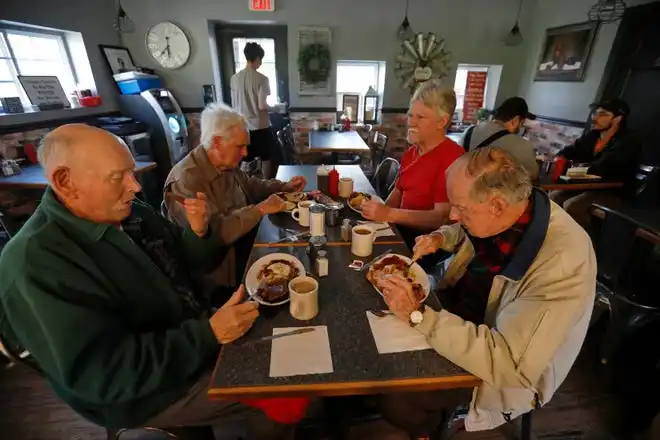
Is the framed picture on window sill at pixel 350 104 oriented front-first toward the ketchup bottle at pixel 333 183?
yes

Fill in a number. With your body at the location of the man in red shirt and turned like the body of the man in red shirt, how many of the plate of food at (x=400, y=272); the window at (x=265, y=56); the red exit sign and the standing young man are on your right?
3

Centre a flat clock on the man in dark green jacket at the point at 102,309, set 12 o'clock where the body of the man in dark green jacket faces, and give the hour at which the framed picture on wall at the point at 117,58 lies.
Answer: The framed picture on wall is roughly at 9 o'clock from the man in dark green jacket.

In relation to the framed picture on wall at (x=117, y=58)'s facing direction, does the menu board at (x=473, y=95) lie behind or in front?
in front

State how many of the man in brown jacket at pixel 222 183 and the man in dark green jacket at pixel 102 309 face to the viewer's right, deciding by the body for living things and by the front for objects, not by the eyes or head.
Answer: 2

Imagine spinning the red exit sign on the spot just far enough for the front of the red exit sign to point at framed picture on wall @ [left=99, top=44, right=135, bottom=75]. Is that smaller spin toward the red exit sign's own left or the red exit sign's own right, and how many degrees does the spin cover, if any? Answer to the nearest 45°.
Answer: approximately 90° to the red exit sign's own right

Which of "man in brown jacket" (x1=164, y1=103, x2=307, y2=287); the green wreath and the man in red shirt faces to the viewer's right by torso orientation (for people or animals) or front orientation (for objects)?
the man in brown jacket

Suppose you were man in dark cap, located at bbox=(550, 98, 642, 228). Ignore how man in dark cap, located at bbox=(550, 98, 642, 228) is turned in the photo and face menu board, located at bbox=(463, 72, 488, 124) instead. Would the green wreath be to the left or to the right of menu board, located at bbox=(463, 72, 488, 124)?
left

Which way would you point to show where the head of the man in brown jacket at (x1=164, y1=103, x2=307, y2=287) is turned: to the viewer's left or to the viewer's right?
to the viewer's right

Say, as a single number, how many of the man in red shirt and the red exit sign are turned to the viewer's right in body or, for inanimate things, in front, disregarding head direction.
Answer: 0

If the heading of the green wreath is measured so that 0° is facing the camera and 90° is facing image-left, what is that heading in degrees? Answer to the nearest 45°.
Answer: approximately 0°

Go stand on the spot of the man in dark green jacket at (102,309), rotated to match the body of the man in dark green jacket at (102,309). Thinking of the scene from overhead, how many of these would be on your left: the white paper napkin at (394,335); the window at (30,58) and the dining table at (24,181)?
2

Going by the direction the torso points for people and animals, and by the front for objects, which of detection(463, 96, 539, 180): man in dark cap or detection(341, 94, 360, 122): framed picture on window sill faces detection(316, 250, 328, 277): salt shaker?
the framed picture on window sill

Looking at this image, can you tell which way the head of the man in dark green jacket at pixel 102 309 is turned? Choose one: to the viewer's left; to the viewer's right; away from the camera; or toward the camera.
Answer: to the viewer's right

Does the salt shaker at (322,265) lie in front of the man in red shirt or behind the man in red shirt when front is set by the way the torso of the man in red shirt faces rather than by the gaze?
in front
